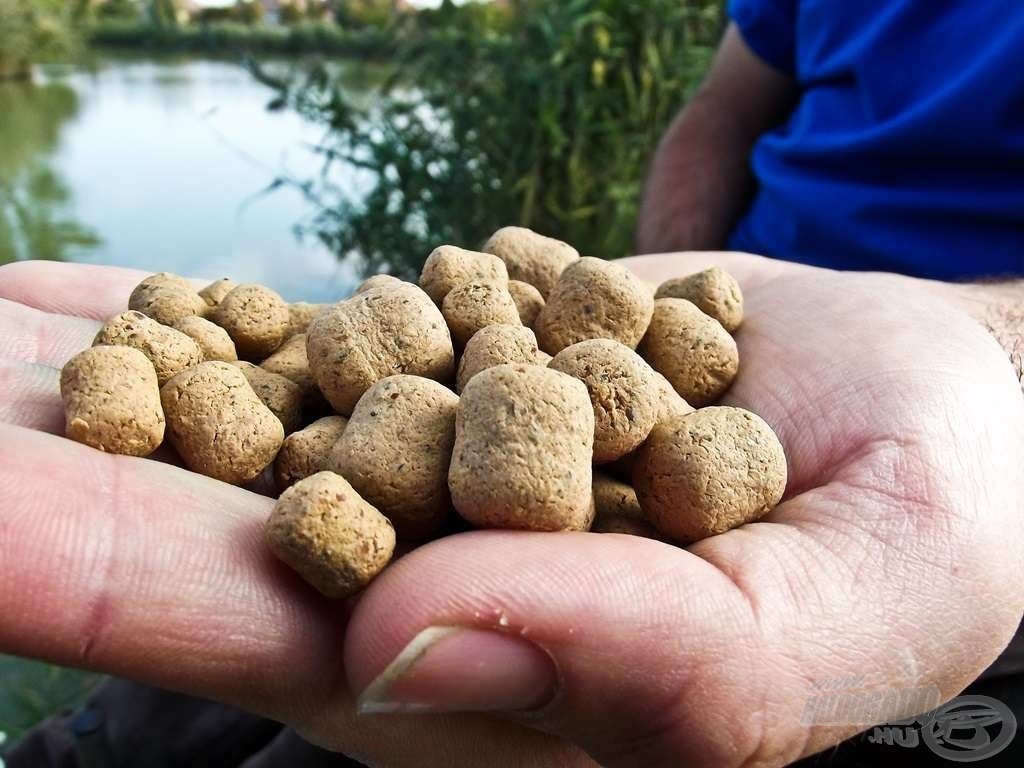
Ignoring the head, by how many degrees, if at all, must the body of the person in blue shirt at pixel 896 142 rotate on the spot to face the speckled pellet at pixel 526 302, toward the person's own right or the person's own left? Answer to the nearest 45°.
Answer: approximately 45° to the person's own right

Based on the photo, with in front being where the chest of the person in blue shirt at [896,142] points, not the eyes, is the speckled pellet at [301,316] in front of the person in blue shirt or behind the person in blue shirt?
in front

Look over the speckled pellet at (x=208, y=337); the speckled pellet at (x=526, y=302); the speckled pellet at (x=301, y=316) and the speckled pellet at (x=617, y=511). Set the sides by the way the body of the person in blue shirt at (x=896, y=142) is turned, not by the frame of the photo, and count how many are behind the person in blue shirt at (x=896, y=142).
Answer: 0

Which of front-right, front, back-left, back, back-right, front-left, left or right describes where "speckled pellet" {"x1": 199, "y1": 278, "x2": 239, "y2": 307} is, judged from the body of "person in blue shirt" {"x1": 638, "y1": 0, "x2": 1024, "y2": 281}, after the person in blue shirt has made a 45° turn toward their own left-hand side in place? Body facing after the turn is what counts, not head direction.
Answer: right

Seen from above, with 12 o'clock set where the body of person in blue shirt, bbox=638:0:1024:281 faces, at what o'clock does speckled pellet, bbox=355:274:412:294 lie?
The speckled pellet is roughly at 1 o'clock from the person in blue shirt.
